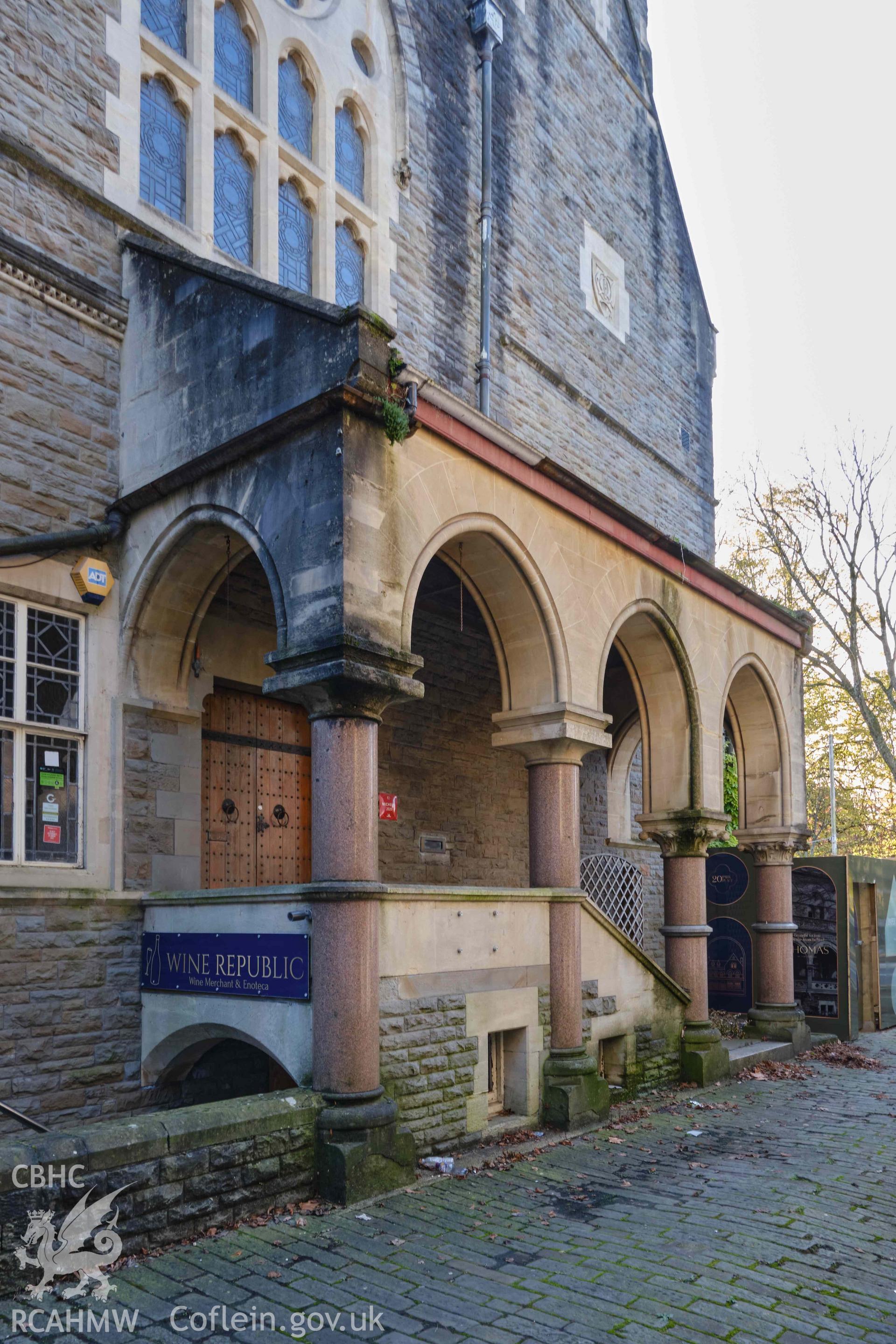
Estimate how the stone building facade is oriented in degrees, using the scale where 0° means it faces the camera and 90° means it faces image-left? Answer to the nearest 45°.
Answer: approximately 315°

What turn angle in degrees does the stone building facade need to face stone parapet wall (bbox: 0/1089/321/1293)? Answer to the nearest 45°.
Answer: approximately 45° to its right
